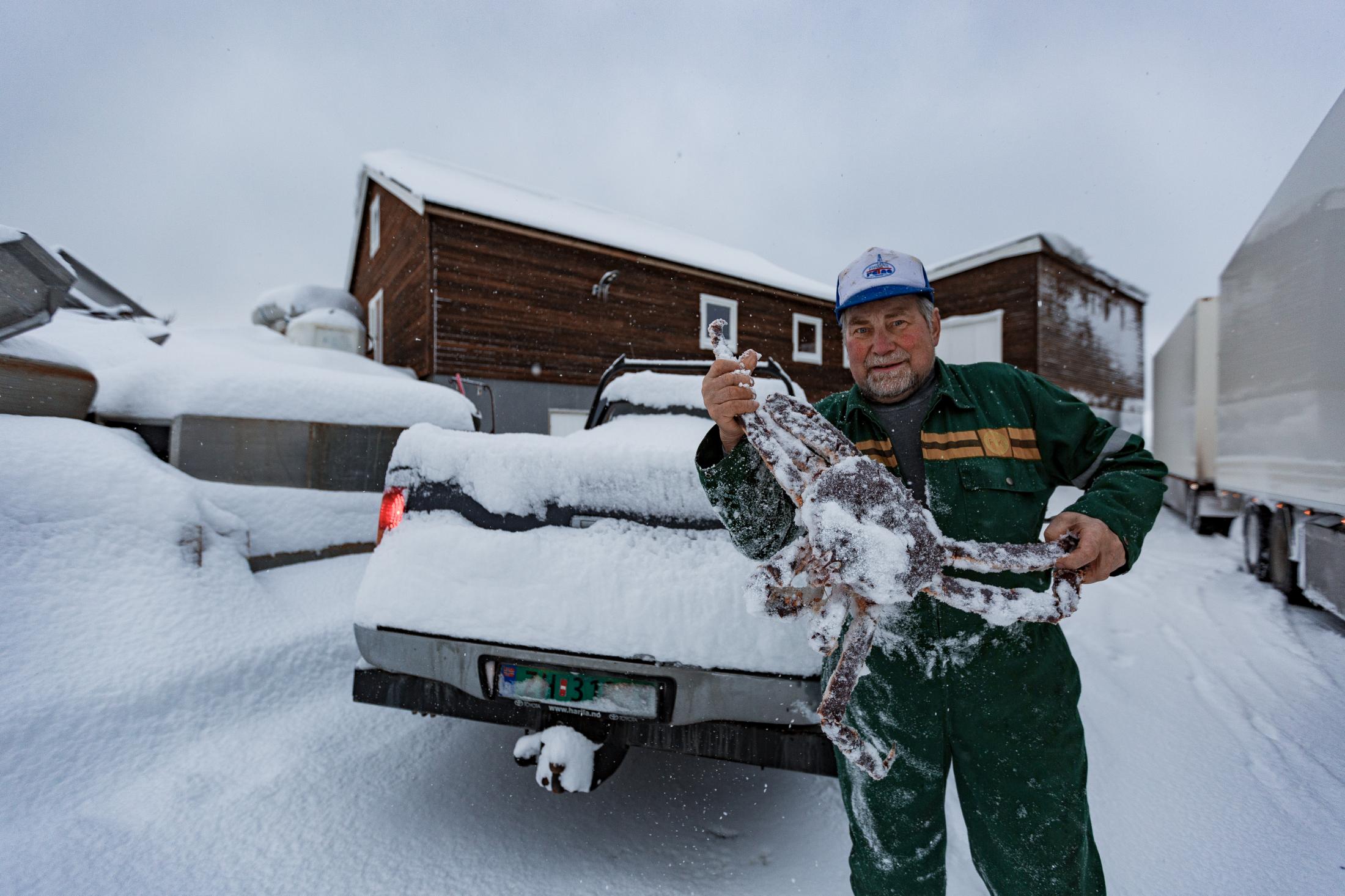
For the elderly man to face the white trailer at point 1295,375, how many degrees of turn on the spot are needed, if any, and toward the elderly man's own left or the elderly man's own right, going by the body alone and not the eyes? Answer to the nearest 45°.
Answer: approximately 135° to the elderly man's own left

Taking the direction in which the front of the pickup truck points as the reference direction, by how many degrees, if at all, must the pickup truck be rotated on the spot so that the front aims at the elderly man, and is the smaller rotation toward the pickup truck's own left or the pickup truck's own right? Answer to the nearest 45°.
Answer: approximately 135° to the pickup truck's own right

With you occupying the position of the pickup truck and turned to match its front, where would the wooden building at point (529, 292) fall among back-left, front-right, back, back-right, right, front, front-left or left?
front

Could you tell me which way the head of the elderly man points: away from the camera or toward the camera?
toward the camera

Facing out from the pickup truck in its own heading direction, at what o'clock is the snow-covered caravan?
The snow-covered caravan is roughly at 11 o'clock from the pickup truck.

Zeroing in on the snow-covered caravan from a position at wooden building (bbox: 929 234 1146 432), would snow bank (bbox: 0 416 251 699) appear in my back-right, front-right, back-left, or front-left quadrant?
front-left

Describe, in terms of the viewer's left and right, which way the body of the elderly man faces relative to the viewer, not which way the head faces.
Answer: facing the viewer

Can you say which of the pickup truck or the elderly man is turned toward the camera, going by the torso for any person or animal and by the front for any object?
the elderly man

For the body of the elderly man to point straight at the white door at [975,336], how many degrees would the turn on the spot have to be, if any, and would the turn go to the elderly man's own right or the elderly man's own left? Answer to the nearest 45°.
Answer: approximately 180°

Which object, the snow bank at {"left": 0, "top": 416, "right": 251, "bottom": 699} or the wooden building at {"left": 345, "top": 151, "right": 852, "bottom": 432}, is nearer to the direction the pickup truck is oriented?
the wooden building

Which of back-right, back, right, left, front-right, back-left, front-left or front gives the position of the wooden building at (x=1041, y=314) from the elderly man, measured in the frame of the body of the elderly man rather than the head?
back

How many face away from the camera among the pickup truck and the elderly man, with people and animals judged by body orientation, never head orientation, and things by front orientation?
1

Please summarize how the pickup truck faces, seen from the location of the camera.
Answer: facing away from the viewer

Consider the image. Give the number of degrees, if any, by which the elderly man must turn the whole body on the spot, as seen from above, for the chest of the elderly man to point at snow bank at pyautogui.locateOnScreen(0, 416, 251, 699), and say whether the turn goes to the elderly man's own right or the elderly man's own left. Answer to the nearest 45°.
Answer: approximately 90° to the elderly man's own right

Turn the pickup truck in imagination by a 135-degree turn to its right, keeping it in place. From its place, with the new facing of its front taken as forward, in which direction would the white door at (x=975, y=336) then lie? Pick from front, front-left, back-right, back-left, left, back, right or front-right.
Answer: left
